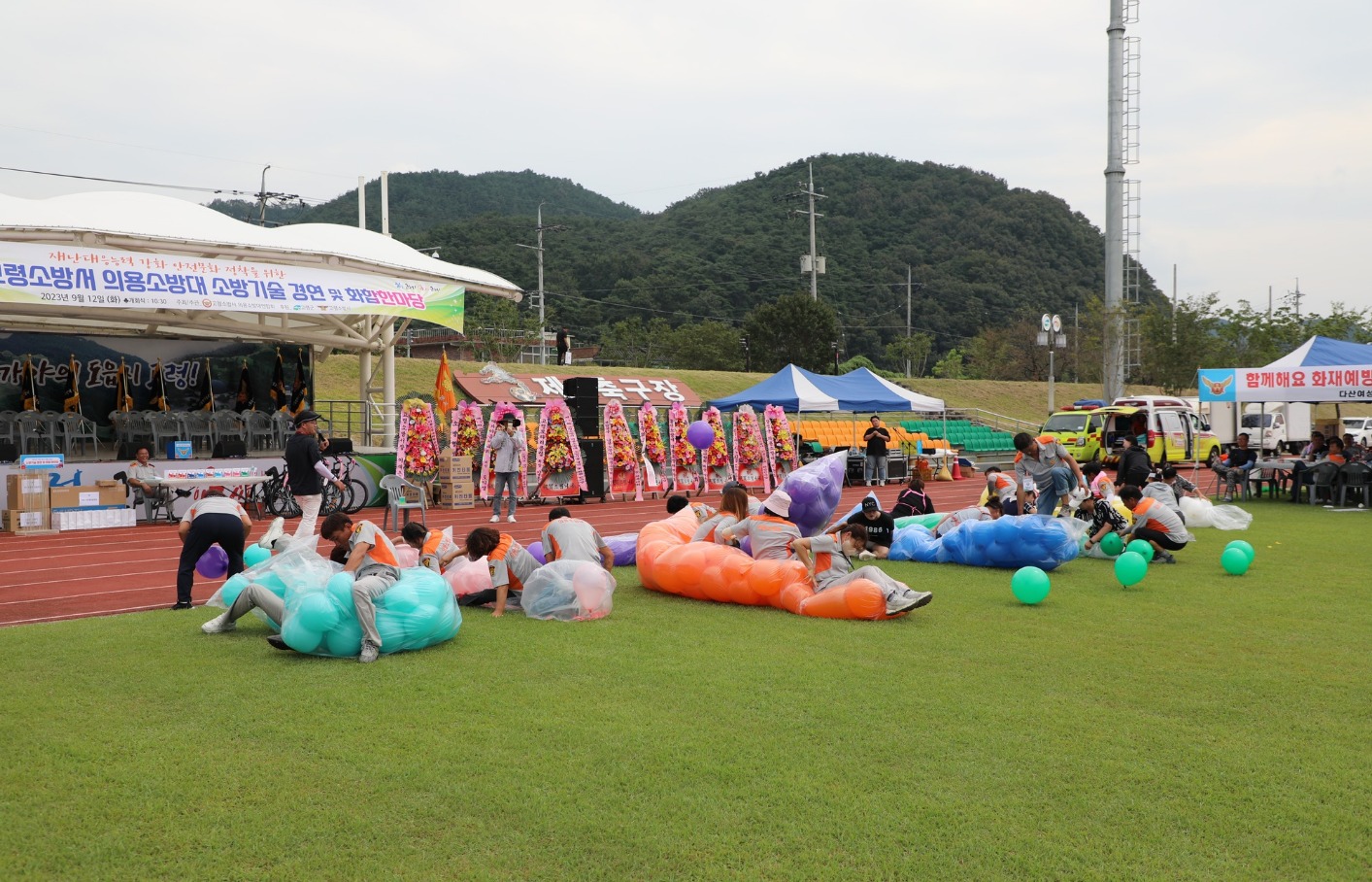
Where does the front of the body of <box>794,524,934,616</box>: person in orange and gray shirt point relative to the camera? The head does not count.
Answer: to the viewer's right

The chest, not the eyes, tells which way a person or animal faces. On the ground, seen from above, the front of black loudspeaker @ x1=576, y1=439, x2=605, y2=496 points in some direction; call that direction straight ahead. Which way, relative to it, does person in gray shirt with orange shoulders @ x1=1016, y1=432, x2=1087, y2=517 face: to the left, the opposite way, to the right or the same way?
to the right

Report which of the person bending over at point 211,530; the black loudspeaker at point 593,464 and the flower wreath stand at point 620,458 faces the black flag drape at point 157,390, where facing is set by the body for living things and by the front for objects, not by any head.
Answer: the person bending over

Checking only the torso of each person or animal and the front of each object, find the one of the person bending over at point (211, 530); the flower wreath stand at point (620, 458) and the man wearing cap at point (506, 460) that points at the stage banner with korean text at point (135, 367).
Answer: the person bending over

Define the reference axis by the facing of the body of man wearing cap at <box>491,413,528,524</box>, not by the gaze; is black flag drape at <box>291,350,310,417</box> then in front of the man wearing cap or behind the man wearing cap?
behind

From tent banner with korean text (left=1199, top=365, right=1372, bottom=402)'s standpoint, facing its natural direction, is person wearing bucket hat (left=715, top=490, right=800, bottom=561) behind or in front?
in front

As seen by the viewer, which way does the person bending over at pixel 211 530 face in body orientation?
away from the camera
